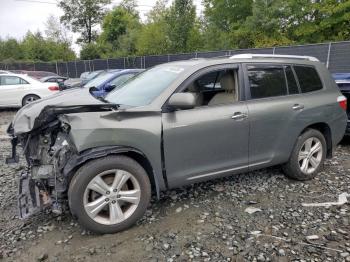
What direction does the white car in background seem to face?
to the viewer's left

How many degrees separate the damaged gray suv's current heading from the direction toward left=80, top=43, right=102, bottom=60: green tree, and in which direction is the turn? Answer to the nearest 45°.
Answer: approximately 135° to its right

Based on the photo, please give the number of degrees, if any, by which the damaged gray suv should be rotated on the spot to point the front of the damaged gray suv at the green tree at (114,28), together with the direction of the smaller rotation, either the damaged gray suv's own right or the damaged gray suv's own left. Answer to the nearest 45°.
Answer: approximately 135° to the damaged gray suv's own right

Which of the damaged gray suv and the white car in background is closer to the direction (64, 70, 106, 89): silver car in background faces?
the white car in background

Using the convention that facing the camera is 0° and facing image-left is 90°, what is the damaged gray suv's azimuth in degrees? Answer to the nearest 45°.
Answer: approximately 45°

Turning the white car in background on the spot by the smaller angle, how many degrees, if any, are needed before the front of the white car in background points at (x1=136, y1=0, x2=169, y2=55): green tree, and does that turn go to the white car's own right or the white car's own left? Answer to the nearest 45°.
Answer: approximately 135° to the white car's own right

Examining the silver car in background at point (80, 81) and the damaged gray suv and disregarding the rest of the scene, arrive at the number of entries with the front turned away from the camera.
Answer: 0

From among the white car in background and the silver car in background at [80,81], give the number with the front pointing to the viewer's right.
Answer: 0

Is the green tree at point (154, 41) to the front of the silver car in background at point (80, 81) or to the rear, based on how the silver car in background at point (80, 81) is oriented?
to the rear

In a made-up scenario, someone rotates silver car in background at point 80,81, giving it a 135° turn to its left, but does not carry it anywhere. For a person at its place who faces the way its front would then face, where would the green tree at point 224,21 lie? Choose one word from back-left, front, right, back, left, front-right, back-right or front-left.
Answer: front-left

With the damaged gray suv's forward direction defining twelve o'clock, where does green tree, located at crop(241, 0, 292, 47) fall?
The green tree is roughly at 5 o'clock from the damaged gray suv.

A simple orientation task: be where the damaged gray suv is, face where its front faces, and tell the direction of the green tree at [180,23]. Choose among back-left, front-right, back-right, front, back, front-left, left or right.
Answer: back-right

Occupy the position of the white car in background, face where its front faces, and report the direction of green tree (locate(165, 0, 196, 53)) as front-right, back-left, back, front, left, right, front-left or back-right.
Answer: back-right

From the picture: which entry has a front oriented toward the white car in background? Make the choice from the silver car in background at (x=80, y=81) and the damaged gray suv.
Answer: the silver car in background
